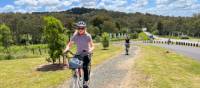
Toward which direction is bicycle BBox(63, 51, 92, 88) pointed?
toward the camera

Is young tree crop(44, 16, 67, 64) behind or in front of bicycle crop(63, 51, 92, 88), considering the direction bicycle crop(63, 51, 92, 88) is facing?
behind
